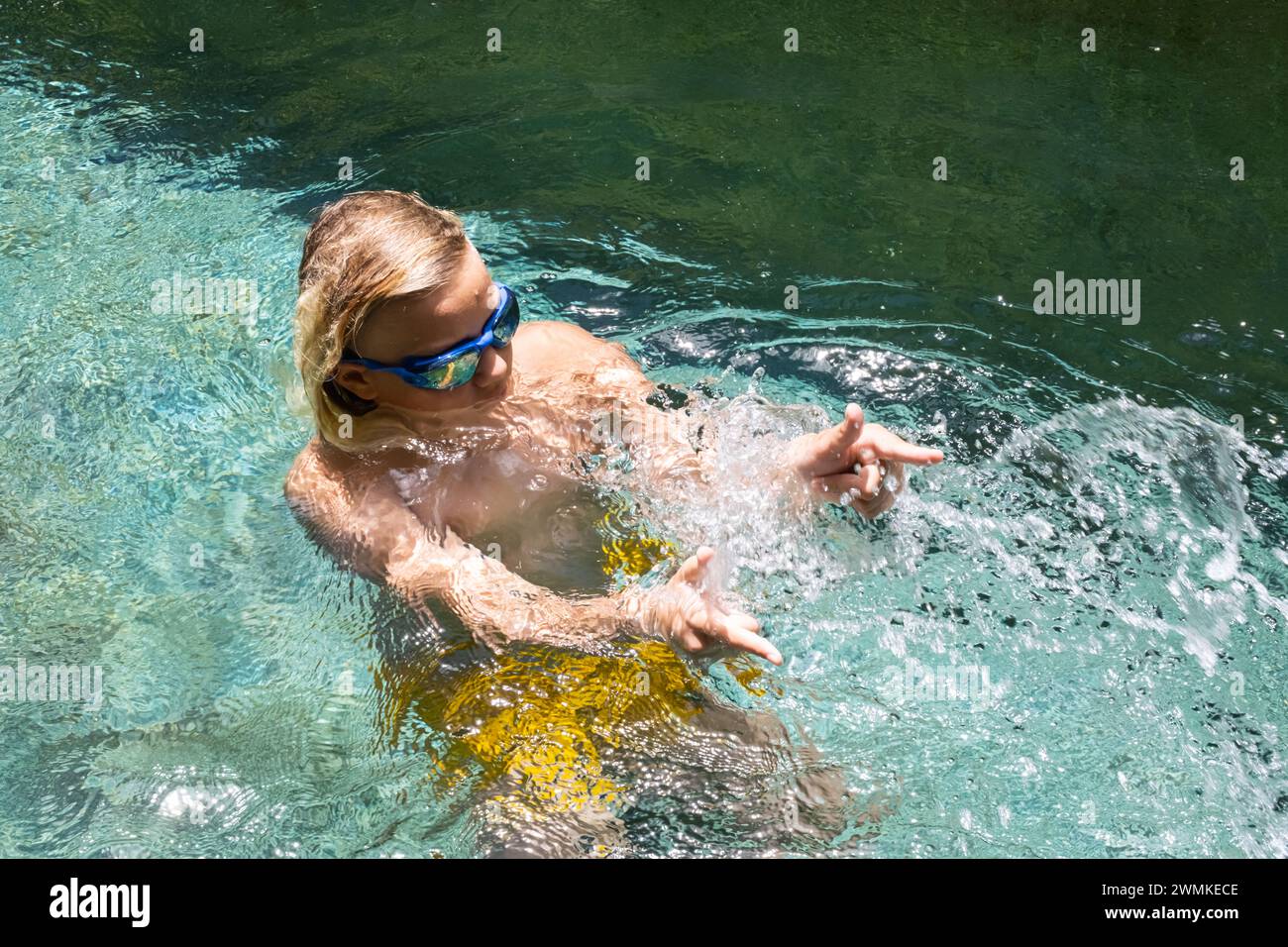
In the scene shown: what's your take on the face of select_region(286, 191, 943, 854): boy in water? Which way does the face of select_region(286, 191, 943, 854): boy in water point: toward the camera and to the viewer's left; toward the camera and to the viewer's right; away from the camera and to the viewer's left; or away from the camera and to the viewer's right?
toward the camera and to the viewer's right

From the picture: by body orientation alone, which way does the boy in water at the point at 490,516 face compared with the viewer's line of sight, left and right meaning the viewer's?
facing the viewer and to the right of the viewer
